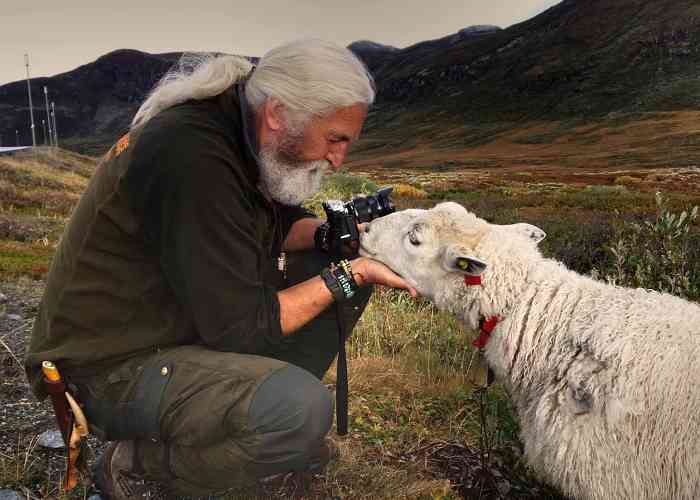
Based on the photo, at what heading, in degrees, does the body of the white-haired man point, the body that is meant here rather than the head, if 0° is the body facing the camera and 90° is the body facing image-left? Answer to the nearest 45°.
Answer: approximately 270°

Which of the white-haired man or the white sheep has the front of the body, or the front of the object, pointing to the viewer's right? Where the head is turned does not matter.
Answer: the white-haired man

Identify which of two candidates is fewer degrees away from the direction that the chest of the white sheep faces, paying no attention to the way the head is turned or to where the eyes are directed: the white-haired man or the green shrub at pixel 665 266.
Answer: the white-haired man

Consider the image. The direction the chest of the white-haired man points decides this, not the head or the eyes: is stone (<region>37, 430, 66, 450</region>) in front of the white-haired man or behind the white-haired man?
behind

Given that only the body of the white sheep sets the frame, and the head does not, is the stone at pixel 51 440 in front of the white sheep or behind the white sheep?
in front

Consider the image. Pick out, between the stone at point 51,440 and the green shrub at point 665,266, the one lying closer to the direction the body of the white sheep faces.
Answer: the stone

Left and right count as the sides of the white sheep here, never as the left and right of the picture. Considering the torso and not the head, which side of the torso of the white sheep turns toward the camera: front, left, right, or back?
left

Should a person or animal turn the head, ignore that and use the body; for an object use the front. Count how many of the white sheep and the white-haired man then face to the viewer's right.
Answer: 1

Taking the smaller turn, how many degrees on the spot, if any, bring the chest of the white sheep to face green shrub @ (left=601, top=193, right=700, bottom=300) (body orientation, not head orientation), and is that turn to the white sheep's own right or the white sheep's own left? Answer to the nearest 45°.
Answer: approximately 90° to the white sheep's own right

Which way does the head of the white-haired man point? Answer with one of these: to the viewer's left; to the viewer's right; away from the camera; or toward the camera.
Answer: to the viewer's right

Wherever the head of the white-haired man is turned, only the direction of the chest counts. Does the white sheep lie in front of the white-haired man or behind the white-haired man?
in front
